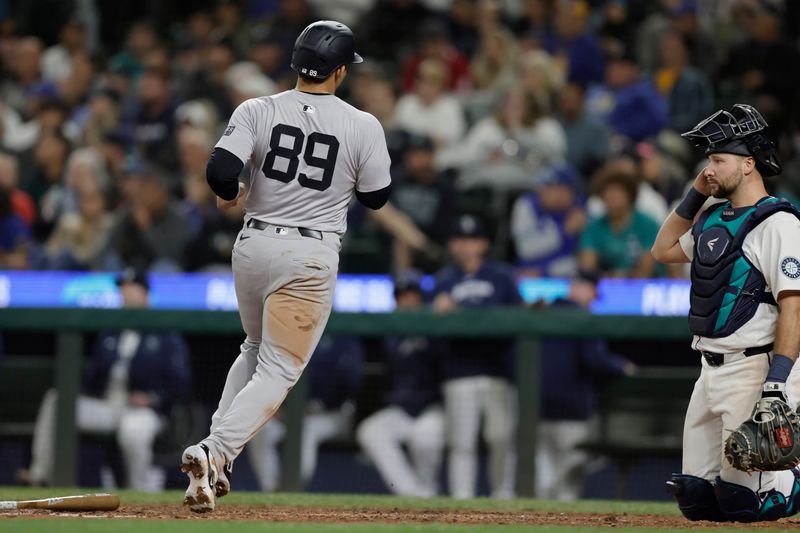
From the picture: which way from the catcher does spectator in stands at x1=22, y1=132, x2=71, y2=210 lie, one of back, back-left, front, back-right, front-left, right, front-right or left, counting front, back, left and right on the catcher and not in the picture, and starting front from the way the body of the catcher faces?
right

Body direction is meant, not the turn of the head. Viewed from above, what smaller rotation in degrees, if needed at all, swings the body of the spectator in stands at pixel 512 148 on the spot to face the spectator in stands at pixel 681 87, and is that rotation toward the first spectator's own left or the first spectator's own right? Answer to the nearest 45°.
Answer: approximately 135° to the first spectator's own left

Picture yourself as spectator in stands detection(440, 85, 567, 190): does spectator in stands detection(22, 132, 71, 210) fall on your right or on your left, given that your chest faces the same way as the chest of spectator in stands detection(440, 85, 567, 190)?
on your right

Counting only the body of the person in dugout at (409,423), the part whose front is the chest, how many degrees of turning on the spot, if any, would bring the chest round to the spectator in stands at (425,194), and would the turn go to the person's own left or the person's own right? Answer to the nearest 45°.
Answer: approximately 180°

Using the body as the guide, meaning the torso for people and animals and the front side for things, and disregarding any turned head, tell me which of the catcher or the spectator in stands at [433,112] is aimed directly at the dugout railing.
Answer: the spectator in stands

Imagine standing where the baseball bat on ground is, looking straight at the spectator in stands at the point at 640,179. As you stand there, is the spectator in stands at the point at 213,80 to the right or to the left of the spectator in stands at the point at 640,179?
left

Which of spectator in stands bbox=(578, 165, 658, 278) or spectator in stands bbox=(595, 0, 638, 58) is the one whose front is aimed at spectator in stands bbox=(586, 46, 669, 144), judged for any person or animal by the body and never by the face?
spectator in stands bbox=(595, 0, 638, 58)

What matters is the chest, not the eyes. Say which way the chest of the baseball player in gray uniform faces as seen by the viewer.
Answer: away from the camera

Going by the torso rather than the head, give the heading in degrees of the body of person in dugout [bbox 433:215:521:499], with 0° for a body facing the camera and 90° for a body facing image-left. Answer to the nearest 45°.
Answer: approximately 0°

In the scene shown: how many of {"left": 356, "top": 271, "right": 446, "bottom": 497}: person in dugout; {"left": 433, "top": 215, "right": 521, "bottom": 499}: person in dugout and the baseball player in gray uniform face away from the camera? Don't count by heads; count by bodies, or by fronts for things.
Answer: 1
